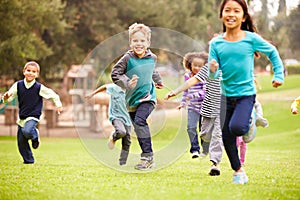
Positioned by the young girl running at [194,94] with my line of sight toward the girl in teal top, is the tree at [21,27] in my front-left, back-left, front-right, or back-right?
back-right

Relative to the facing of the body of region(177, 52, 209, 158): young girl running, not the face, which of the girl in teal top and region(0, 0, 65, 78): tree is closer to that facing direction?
the girl in teal top

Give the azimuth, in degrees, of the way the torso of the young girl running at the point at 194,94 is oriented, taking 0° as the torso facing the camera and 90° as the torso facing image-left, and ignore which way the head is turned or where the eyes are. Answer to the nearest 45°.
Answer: approximately 0°

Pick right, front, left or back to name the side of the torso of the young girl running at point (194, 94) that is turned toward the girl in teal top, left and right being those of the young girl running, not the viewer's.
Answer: front
